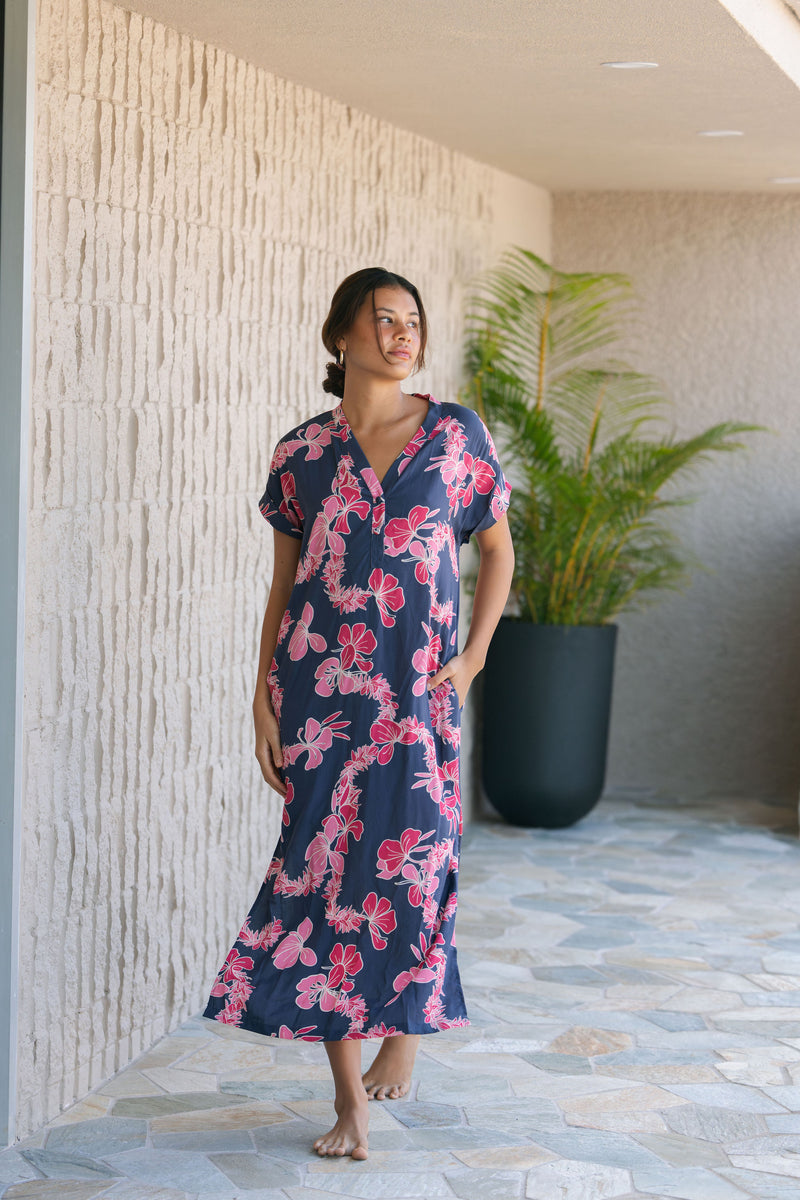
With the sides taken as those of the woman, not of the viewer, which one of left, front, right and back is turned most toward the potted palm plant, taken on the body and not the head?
back

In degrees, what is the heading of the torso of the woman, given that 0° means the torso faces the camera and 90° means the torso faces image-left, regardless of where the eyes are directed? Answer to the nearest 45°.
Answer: approximately 0°

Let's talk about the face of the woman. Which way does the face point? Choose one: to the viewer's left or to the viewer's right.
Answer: to the viewer's right
